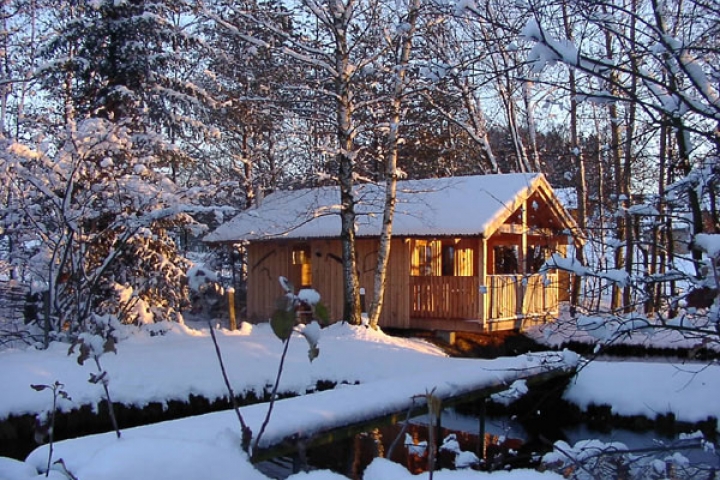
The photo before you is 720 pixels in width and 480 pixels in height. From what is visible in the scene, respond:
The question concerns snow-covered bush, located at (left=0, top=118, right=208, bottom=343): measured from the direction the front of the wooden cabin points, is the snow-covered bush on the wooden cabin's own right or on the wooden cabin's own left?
on the wooden cabin's own right

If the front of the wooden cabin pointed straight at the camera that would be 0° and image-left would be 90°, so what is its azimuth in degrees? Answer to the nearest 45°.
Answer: approximately 315°
